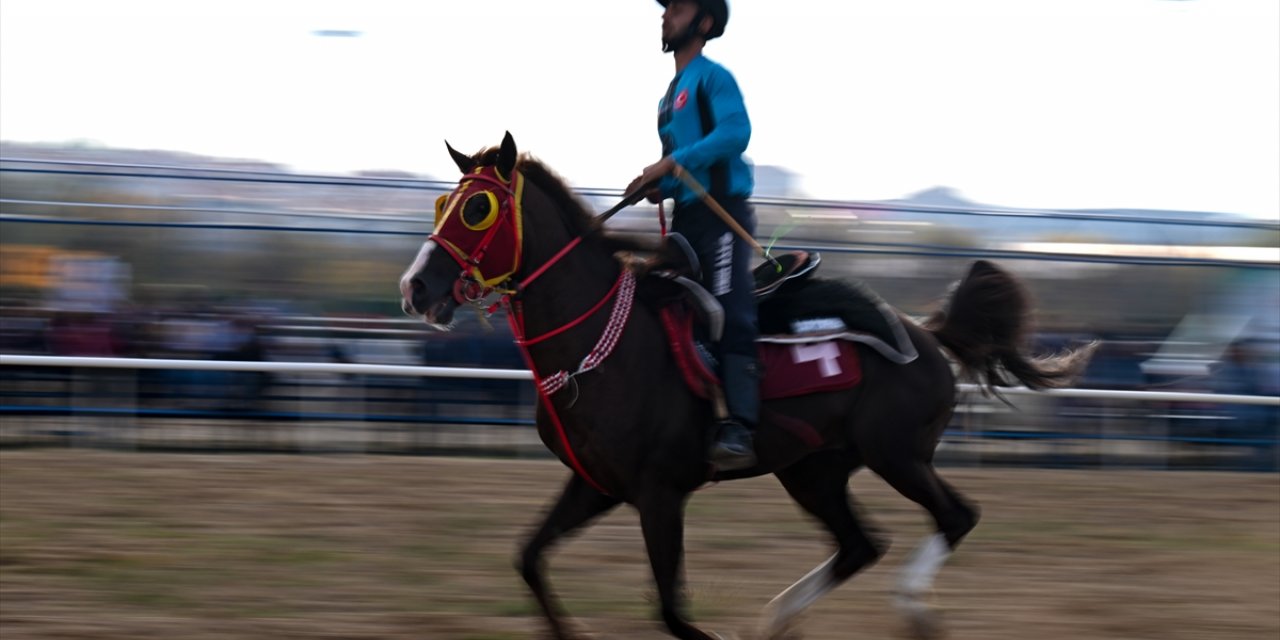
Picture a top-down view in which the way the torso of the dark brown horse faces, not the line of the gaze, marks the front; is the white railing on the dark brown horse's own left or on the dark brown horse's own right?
on the dark brown horse's own right

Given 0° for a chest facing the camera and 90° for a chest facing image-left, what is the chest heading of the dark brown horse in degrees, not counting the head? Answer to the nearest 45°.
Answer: approximately 90°

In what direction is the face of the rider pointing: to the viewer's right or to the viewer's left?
to the viewer's left

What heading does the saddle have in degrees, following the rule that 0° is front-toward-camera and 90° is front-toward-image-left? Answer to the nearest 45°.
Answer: approximately 90°
